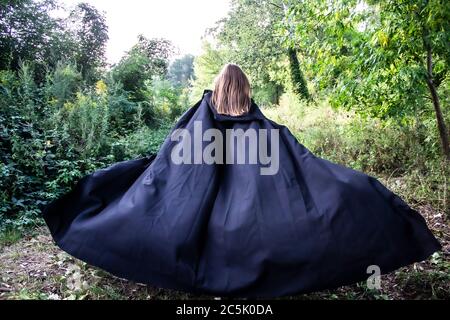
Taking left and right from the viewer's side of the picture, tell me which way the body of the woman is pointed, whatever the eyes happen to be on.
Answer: facing away from the viewer

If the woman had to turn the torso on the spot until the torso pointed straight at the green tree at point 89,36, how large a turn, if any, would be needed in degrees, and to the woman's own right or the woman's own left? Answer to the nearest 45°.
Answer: approximately 45° to the woman's own left

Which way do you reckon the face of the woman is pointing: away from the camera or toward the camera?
away from the camera
